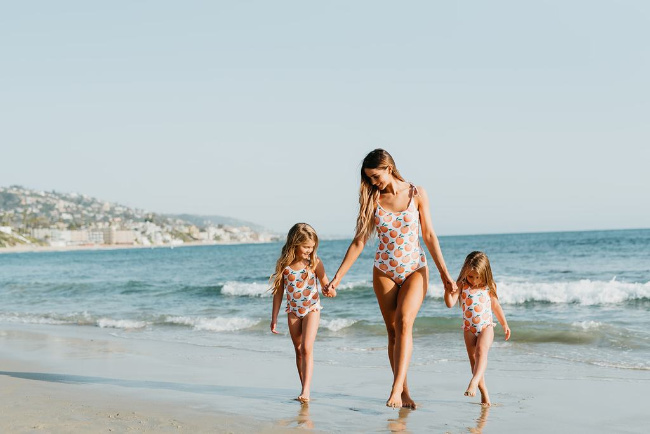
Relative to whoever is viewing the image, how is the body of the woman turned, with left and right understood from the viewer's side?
facing the viewer

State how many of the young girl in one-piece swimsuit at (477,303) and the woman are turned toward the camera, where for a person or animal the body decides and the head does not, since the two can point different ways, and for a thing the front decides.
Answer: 2

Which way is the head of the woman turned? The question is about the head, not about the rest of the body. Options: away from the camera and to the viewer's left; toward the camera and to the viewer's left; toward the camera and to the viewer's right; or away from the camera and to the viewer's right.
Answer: toward the camera and to the viewer's left

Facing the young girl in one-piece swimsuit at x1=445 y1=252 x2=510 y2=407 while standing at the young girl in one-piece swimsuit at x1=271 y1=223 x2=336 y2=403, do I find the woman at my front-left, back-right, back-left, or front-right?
front-right

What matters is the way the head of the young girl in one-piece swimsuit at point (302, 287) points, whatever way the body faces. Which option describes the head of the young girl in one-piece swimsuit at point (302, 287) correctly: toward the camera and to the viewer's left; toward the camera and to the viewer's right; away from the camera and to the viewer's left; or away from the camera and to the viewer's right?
toward the camera and to the viewer's right

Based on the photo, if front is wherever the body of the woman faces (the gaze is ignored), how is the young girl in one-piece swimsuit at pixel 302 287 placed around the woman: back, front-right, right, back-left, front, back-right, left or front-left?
back-right

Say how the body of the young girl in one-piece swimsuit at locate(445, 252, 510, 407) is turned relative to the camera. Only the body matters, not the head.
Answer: toward the camera

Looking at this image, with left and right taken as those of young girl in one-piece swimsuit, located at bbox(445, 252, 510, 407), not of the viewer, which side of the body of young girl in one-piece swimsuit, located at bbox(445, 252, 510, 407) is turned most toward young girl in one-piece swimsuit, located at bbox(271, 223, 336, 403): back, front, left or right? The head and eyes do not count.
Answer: right

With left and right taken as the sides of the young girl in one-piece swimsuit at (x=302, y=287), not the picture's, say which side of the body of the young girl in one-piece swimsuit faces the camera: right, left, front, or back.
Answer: front

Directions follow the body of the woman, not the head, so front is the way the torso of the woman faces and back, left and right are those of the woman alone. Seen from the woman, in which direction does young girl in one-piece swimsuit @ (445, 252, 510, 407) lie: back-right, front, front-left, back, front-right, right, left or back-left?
back-left

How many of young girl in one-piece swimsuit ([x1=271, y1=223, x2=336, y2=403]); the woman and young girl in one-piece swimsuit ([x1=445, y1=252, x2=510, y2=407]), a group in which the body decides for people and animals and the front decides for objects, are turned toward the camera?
3

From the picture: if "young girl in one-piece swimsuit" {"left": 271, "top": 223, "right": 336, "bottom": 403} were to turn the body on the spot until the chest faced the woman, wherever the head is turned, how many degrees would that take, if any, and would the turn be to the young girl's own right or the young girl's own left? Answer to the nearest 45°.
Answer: approximately 45° to the young girl's own left

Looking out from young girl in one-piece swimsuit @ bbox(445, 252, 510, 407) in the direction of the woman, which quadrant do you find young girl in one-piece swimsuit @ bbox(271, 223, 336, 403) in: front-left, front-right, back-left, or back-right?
front-right
